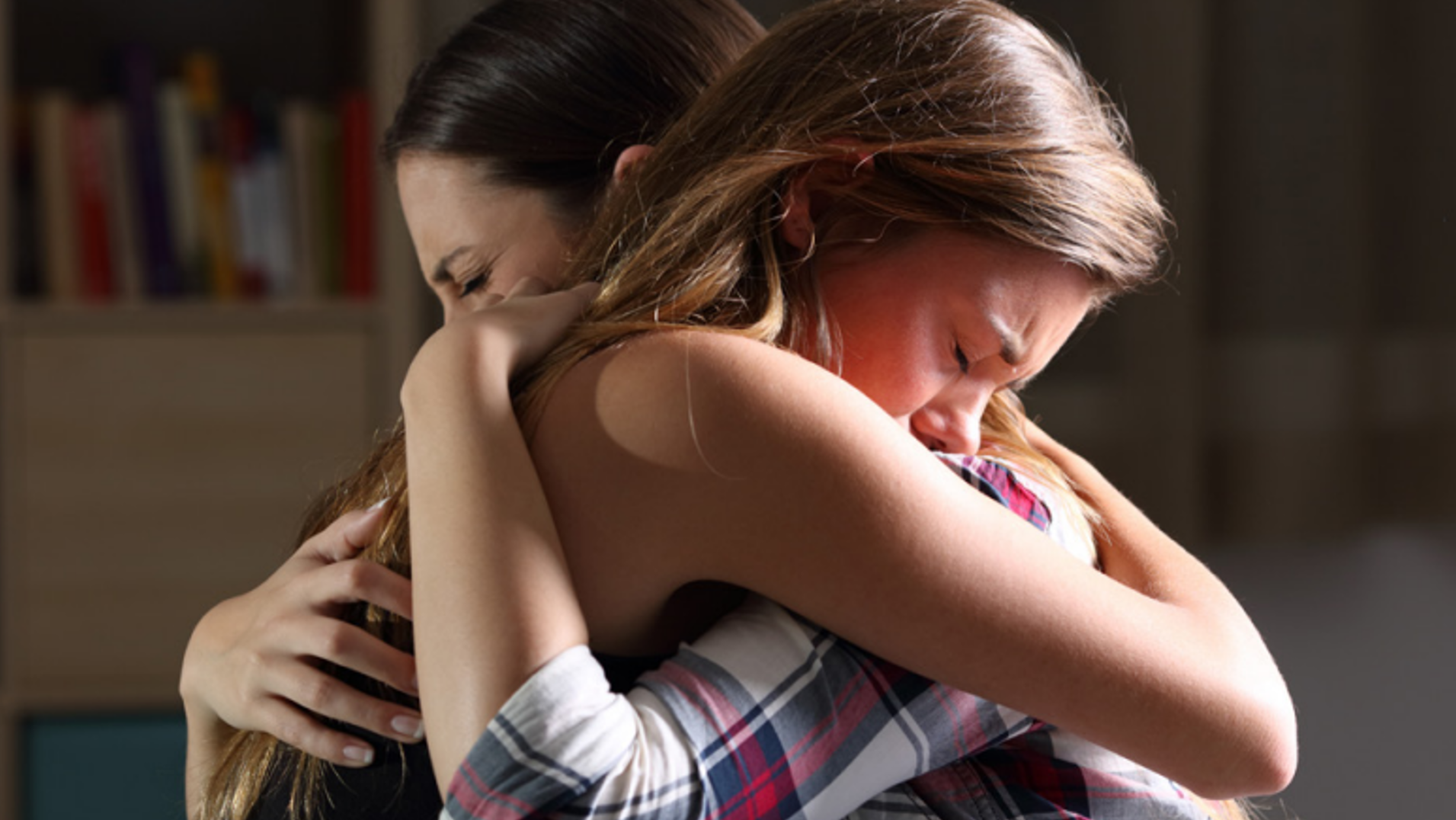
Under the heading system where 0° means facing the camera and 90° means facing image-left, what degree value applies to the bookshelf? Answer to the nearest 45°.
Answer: approximately 0°

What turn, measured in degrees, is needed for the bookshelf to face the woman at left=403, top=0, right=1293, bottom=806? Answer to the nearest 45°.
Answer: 0° — it already faces them

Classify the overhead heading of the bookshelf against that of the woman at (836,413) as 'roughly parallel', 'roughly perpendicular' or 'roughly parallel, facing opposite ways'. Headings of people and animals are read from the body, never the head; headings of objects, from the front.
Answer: roughly perpendicular
